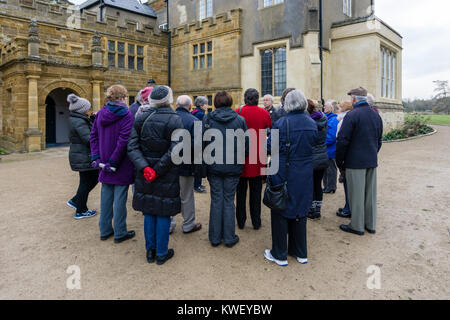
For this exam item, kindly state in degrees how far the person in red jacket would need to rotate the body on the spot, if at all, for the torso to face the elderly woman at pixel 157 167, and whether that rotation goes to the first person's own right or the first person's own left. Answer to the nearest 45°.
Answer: approximately 135° to the first person's own left

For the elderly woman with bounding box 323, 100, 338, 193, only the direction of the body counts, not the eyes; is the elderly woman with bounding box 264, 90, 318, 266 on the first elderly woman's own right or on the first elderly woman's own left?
on the first elderly woman's own left

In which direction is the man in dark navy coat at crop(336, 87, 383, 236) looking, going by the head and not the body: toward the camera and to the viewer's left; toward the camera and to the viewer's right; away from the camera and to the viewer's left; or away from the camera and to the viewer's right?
away from the camera and to the viewer's left

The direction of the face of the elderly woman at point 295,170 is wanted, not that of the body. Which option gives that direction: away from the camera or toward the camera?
away from the camera

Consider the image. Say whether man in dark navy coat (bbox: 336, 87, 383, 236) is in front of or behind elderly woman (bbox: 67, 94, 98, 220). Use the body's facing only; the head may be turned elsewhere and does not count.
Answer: in front

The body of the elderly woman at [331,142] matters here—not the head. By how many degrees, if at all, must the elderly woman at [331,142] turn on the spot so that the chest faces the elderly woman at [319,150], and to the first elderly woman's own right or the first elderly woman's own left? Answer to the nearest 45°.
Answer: approximately 90° to the first elderly woman's own left

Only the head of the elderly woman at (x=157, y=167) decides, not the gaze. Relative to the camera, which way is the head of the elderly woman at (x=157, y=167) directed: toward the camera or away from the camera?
away from the camera

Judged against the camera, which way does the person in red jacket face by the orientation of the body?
away from the camera
